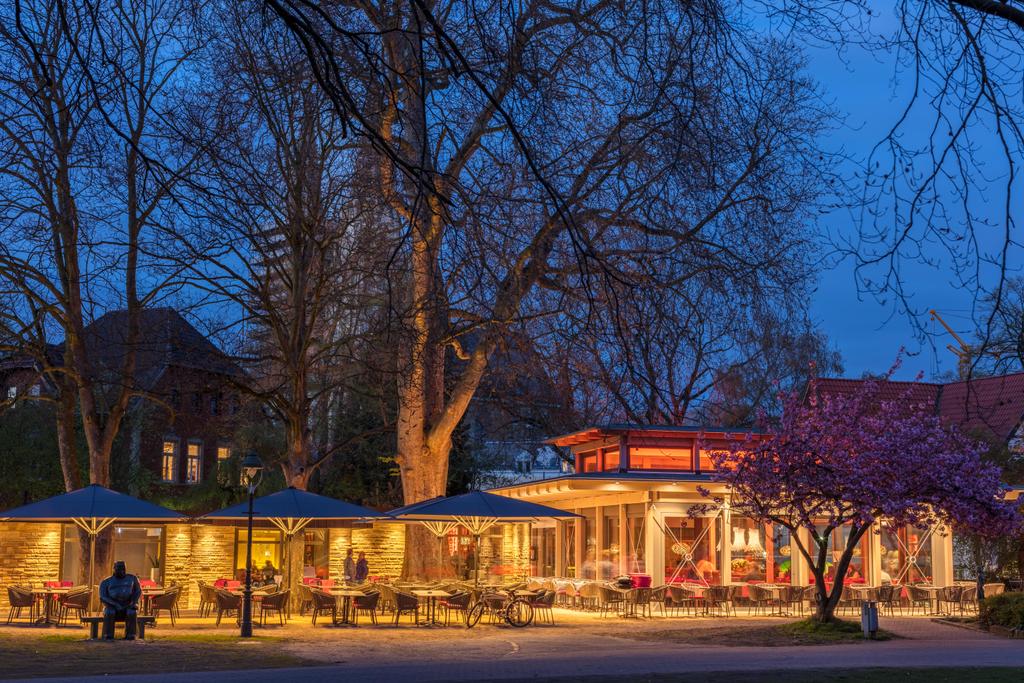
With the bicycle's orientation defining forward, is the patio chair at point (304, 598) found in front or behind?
in front

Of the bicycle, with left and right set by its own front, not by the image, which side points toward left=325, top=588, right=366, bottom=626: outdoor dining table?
front

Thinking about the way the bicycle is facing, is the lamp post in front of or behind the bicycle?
in front

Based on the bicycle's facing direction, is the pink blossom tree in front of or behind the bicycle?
behind

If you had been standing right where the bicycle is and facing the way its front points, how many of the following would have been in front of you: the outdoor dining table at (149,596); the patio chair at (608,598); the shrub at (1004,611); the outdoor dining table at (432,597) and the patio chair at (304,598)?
3

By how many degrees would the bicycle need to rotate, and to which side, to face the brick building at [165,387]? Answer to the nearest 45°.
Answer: approximately 45° to its right

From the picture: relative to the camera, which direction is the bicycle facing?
to the viewer's left

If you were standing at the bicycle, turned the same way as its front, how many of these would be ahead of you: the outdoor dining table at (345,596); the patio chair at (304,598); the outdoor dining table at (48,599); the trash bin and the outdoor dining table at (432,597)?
4
